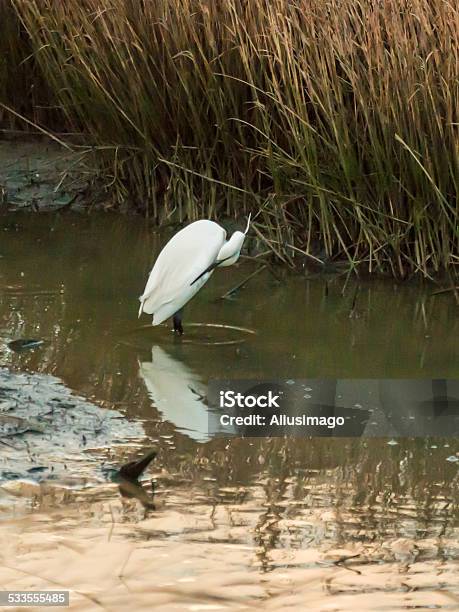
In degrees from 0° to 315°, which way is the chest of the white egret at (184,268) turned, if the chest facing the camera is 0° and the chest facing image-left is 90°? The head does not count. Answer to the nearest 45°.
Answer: approximately 270°

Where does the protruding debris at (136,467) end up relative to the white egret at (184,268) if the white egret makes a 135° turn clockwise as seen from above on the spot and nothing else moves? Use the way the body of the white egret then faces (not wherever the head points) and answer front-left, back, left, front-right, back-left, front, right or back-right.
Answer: front-left
